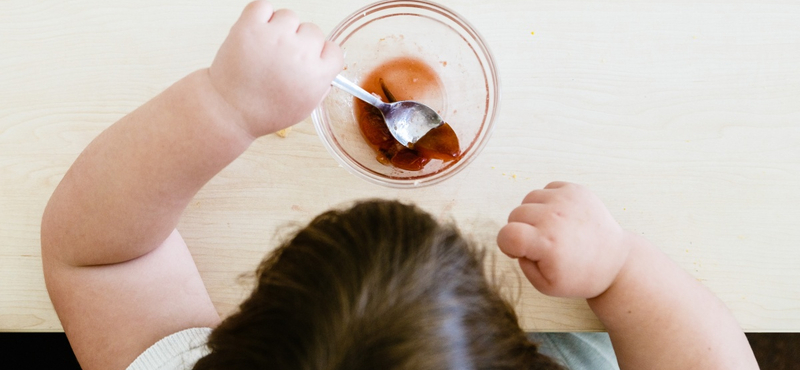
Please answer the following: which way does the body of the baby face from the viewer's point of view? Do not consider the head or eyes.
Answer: away from the camera

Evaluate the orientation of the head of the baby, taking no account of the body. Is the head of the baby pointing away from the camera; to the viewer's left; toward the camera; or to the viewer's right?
away from the camera
